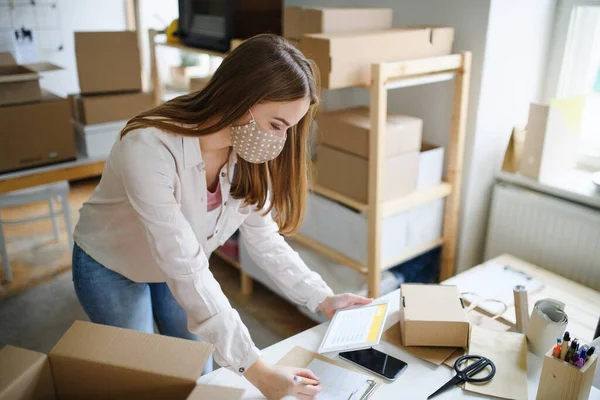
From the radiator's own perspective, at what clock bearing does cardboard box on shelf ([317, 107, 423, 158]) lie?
The cardboard box on shelf is roughly at 1 o'clock from the radiator.

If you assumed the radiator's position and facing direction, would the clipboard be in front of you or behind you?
in front

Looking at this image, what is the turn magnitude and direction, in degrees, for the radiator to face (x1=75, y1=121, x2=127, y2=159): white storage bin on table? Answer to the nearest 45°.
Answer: approximately 45° to its right

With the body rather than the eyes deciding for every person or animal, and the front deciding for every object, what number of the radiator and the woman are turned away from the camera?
0

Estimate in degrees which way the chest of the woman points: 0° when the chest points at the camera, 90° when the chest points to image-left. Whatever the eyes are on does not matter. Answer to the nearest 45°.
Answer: approximately 315°

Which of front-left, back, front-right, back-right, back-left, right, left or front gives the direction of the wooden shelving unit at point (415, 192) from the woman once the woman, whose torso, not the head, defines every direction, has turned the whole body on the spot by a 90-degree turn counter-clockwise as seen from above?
front

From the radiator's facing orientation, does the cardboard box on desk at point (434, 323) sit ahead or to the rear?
ahead

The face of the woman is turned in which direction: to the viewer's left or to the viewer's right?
to the viewer's right

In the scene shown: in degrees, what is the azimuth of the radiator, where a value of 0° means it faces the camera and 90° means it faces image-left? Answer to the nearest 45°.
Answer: approximately 45°

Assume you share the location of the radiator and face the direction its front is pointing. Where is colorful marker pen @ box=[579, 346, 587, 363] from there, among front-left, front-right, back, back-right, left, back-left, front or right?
front-left

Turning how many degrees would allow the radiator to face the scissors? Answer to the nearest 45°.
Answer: approximately 45° to its left
